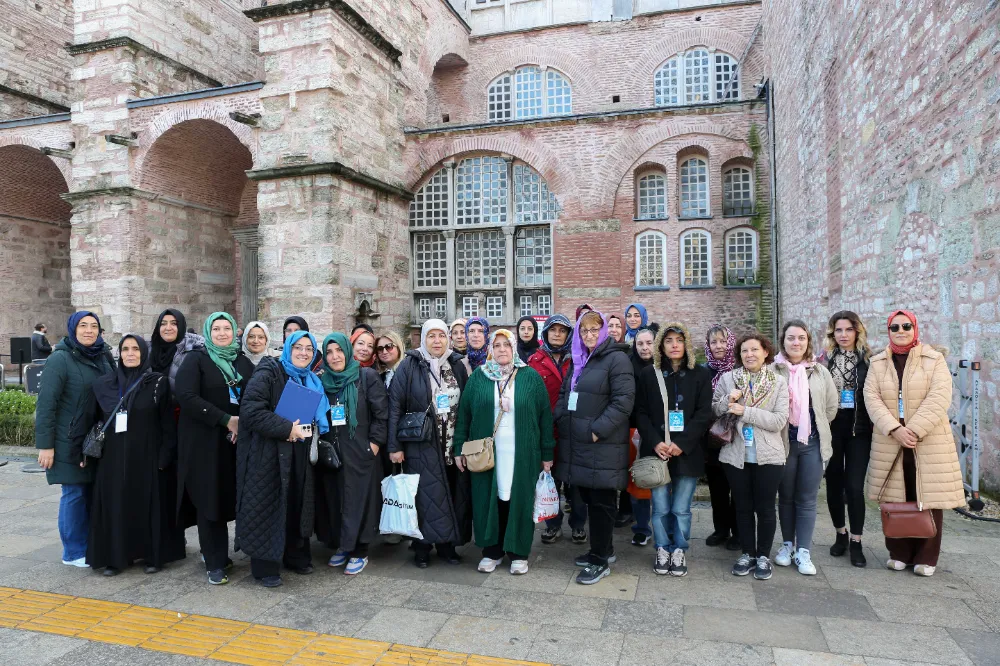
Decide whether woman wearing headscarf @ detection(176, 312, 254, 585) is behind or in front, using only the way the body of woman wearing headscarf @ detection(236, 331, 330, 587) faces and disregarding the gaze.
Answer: behind

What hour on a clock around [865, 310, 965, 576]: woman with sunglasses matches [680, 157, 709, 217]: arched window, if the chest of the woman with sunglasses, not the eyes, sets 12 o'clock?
The arched window is roughly at 5 o'clock from the woman with sunglasses.

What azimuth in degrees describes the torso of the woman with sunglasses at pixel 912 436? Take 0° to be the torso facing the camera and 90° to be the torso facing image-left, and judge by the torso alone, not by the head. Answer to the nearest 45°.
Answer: approximately 0°

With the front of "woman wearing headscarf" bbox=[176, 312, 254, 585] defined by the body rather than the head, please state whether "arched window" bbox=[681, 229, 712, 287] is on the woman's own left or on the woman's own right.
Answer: on the woman's own left

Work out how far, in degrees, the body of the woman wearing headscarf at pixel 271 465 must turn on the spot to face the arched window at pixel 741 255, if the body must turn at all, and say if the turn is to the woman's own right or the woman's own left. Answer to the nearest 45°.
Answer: approximately 90° to the woman's own left

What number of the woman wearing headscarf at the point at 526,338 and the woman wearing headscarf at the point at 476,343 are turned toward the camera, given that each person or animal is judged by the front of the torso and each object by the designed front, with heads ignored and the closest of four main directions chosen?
2
